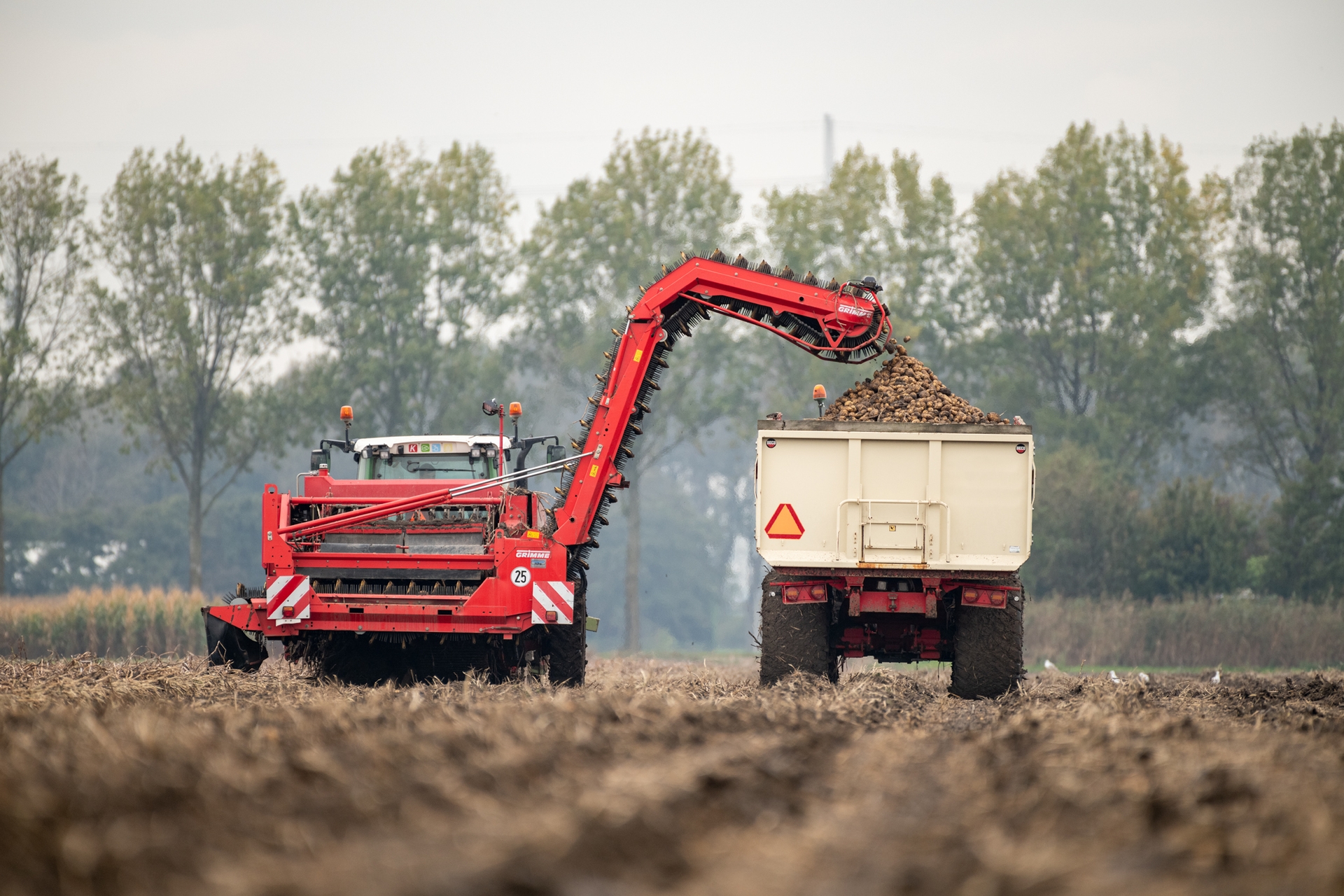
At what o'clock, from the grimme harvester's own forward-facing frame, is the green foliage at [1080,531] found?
The green foliage is roughly at 1 o'clock from the grimme harvester.

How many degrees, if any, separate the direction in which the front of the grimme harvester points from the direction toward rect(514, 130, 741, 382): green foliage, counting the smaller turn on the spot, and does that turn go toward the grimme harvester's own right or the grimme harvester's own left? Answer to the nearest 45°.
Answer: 0° — it already faces it

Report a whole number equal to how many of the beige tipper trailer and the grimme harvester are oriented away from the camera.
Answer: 2

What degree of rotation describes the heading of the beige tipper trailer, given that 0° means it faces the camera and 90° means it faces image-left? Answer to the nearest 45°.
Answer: approximately 180°

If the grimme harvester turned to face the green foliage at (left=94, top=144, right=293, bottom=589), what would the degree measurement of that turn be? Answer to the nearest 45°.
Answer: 0° — it already faces it

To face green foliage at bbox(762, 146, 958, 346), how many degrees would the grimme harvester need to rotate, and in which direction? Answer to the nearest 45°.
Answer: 0° — it already faces it

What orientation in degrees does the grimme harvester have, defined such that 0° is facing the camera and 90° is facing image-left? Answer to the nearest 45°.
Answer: approximately 180°

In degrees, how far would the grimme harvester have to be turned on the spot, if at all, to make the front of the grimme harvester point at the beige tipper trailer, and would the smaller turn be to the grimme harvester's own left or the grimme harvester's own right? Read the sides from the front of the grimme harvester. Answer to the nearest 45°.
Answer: approximately 135° to the grimme harvester's own right

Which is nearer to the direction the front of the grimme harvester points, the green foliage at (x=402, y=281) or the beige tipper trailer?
the green foliage

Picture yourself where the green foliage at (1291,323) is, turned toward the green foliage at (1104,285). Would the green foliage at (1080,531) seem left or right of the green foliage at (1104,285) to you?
left
